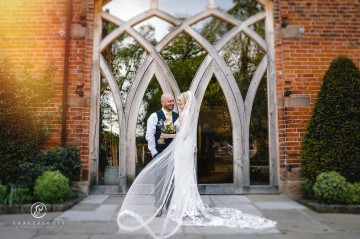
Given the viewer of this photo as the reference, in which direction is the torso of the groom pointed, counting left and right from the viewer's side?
facing the viewer and to the right of the viewer

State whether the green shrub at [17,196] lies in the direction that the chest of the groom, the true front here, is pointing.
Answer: no

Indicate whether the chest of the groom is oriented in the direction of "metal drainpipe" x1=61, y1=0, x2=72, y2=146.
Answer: no

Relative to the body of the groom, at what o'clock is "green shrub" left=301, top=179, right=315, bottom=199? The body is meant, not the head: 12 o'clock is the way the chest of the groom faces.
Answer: The green shrub is roughly at 10 o'clock from the groom.

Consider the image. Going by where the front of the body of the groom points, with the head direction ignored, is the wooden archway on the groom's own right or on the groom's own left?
on the groom's own left

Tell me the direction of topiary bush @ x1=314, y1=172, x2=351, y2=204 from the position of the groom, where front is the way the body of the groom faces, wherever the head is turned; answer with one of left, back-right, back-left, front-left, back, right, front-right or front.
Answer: front-left

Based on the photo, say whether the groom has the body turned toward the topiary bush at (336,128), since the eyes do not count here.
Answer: no

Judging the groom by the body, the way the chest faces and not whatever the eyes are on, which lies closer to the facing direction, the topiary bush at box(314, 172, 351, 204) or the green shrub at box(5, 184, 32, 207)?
the topiary bush

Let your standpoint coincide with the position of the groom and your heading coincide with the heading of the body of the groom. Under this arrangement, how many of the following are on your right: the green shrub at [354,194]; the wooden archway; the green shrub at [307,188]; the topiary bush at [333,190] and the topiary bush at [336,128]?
0

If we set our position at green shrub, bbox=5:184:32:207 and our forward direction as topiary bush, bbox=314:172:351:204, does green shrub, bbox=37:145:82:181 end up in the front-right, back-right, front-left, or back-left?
front-left
